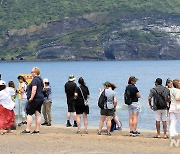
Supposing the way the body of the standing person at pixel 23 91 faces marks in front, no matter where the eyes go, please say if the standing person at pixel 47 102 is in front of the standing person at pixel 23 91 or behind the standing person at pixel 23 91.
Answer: behind

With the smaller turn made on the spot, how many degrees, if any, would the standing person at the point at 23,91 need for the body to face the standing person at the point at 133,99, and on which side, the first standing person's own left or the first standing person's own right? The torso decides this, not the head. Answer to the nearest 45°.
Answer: approximately 135° to the first standing person's own left

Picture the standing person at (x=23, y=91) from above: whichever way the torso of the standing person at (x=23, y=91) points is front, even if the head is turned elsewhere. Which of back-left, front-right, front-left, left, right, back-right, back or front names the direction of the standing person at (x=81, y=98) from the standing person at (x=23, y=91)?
back-left

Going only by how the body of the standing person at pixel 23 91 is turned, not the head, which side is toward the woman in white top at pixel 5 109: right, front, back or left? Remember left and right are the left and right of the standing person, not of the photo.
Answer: left

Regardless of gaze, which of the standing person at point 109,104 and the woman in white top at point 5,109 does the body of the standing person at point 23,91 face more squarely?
the woman in white top

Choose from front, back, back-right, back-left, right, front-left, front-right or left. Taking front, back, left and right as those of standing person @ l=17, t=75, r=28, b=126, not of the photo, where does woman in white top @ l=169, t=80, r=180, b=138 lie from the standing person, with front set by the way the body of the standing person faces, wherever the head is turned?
back-left
